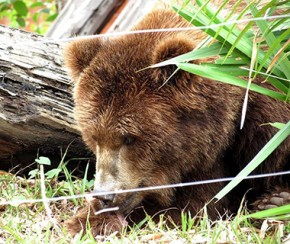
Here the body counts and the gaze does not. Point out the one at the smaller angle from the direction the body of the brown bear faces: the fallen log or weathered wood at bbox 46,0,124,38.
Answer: the fallen log

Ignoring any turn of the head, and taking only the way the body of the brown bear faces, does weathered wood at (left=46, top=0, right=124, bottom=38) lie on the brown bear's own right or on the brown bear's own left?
on the brown bear's own right

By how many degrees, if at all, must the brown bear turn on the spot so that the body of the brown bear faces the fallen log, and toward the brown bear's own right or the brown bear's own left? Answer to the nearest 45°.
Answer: approximately 90° to the brown bear's own right

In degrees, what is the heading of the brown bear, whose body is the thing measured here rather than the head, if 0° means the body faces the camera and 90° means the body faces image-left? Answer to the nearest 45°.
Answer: approximately 45°
